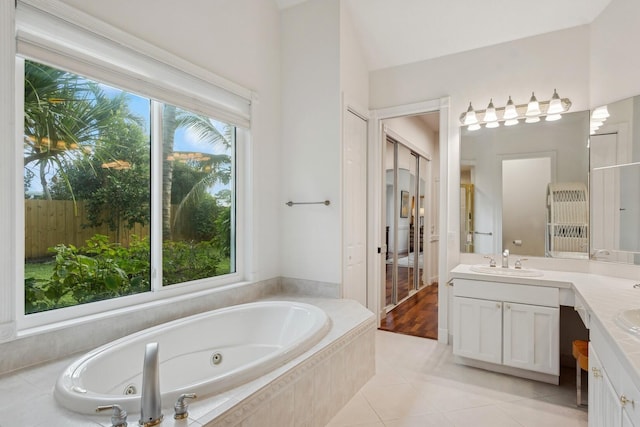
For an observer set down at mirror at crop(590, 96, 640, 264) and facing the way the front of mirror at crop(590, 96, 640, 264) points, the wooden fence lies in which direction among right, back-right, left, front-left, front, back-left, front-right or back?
front

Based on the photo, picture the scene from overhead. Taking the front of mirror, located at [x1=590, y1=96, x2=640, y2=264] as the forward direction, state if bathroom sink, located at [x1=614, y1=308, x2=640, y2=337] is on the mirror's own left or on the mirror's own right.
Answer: on the mirror's own left

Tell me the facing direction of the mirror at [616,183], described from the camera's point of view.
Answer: facing the viewer and to the left of the viewer

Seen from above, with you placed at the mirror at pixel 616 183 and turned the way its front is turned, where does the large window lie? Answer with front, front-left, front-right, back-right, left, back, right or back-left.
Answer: front

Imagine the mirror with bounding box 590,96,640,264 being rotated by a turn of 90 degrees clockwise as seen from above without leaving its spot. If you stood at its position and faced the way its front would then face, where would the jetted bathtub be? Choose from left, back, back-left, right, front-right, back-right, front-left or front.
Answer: left

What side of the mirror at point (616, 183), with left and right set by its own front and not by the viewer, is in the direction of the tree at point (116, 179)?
front

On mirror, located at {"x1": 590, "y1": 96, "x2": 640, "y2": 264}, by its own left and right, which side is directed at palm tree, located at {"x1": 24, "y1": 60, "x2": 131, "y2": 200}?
front

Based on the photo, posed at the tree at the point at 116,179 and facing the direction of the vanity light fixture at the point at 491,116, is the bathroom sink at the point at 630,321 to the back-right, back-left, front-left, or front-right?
front-right

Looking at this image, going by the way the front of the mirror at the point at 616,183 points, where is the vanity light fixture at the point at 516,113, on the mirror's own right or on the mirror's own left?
on the mirror's own right

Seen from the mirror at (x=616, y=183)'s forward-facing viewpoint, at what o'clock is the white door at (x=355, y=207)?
The white door is roughly at 1 o'clock from the mirror.

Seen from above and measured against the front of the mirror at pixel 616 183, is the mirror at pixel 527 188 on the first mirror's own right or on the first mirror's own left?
on the first mirror's own right

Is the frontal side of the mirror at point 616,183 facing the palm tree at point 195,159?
yes

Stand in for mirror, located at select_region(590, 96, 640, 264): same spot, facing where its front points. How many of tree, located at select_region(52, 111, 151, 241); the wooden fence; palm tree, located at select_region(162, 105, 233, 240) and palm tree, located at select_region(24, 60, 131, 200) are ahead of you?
4

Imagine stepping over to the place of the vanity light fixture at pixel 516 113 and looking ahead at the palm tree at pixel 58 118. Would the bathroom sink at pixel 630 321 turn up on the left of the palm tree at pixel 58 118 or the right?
left

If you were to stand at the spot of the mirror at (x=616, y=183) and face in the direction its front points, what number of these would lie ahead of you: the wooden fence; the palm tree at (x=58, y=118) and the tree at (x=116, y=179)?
3
